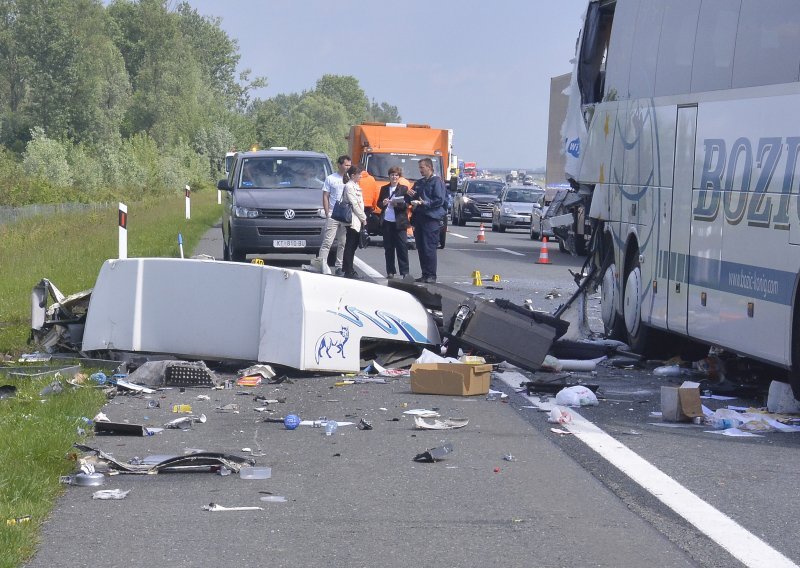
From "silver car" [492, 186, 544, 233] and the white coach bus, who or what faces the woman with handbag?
the silver car

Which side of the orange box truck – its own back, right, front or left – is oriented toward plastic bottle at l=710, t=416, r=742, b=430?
front

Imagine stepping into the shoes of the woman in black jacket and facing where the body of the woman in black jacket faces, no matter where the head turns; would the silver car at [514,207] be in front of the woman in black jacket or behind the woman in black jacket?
behind

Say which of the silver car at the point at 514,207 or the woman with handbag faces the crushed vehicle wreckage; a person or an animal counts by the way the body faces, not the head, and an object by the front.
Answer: the silver car

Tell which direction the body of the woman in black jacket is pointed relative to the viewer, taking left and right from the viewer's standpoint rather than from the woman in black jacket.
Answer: facing the viewer

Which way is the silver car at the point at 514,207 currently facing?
toward the camera

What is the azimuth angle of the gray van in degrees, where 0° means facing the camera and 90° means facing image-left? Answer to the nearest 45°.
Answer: approximately 0°

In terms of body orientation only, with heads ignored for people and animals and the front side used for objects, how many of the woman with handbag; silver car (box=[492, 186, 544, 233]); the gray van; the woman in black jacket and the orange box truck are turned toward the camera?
4

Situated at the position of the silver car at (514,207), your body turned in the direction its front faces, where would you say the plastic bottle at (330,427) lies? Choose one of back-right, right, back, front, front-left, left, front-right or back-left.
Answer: front

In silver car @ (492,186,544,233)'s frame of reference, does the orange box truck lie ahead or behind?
ahead

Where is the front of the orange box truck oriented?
toward the camera

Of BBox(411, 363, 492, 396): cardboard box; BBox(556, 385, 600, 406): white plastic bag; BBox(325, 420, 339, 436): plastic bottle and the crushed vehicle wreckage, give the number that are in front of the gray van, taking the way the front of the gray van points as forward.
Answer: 4

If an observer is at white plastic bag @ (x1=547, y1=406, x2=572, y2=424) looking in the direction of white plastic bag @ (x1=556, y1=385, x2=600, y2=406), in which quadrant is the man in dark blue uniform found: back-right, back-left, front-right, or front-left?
front-left

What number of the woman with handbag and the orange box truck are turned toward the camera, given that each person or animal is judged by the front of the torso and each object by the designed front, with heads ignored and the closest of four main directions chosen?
1

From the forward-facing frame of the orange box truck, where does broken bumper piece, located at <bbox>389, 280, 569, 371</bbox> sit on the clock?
The broken bumper piece is roughly at 12 o'clock from the orange box truck.

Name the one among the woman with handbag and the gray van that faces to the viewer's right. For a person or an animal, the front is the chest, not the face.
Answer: the woman with handbag
